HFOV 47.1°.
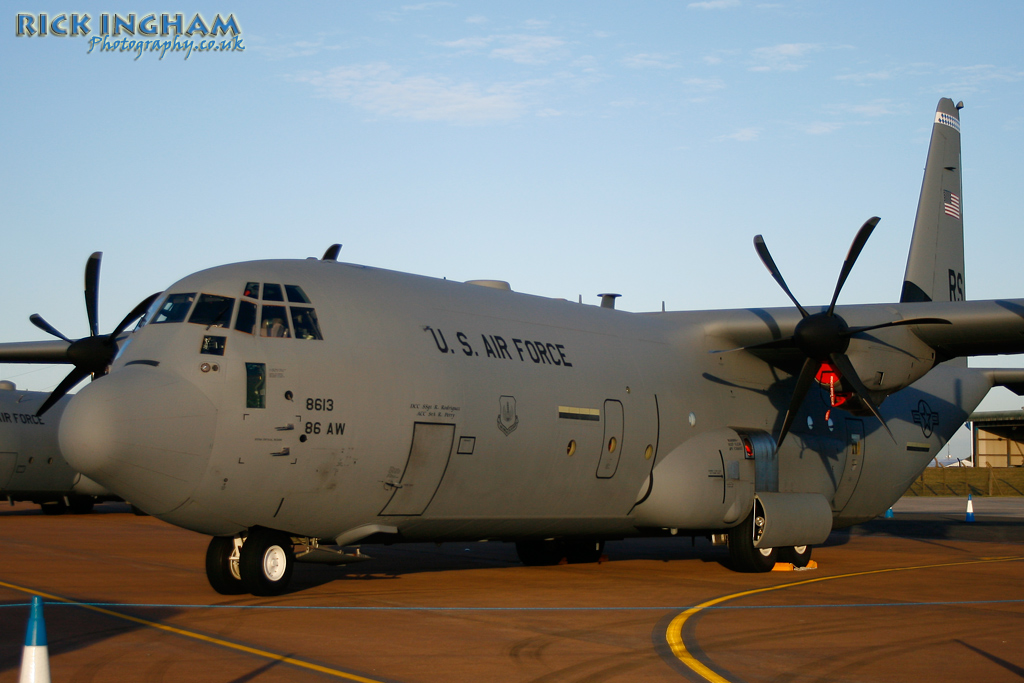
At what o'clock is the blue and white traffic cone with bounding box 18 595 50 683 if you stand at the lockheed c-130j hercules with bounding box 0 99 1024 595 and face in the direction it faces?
The blue and white traffic cone is roughly at 11 o'clock from the lockheed c-130j hercules.

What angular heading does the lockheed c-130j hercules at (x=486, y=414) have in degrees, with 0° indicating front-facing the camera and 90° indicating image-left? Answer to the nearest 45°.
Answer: approximately 45°

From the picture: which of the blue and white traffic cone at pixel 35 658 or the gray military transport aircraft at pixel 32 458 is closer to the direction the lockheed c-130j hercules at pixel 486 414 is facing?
the blue and white traffic cone

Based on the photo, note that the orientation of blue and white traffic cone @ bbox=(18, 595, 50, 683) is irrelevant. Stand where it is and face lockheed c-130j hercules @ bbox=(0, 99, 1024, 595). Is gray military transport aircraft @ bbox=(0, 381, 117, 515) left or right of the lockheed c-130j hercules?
left

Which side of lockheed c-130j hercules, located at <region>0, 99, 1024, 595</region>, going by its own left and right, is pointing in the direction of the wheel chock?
left

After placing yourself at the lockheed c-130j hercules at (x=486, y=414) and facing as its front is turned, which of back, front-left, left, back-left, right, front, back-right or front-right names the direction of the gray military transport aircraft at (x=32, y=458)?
right
